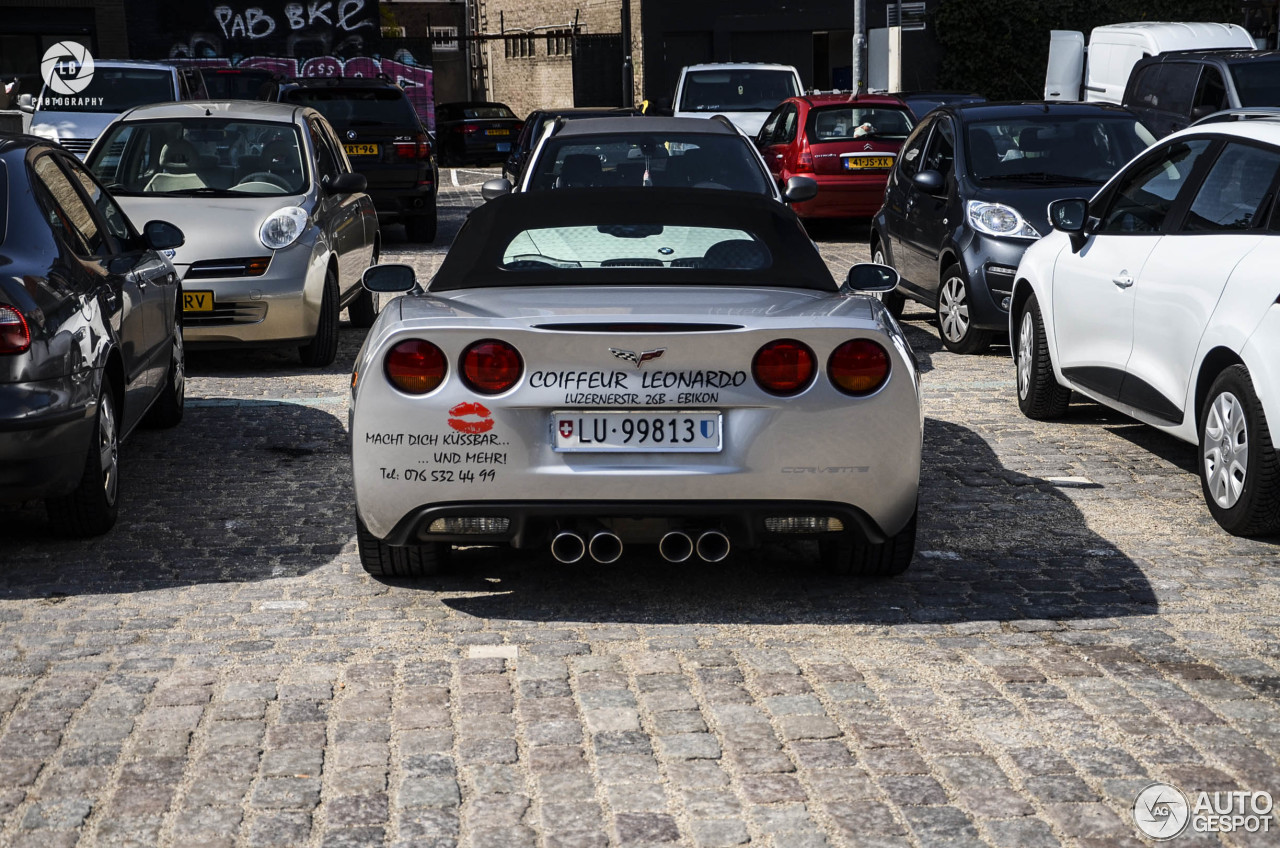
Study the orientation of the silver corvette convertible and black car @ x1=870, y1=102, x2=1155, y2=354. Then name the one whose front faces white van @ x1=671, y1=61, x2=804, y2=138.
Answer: the silver corvette convertible

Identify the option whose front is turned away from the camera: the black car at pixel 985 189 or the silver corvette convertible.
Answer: the silver corvette convertible

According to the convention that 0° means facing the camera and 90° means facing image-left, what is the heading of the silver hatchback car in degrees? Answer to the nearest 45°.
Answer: approximately 45°

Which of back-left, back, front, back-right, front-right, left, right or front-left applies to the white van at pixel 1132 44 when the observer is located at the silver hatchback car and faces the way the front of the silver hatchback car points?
back

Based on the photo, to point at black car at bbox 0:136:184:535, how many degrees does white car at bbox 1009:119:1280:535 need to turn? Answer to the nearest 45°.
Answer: approximately 90° to its left

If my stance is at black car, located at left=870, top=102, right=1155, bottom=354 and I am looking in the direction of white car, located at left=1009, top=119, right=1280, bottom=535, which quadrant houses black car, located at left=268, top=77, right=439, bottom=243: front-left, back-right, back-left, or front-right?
back-right

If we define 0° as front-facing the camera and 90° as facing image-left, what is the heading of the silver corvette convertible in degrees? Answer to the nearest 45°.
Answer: approximately 180°

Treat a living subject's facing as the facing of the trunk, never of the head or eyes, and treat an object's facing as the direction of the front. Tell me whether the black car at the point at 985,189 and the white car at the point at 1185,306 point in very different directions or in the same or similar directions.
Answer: very different directions

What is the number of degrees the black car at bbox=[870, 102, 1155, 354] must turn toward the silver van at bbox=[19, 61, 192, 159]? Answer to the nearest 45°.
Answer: approximately 180°

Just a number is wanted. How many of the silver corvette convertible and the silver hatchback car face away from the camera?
1

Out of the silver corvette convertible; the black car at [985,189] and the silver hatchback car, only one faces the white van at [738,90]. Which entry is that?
the silver corvette convertible

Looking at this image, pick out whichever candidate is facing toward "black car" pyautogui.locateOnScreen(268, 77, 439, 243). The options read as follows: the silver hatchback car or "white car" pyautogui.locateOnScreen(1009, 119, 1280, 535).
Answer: the white car
